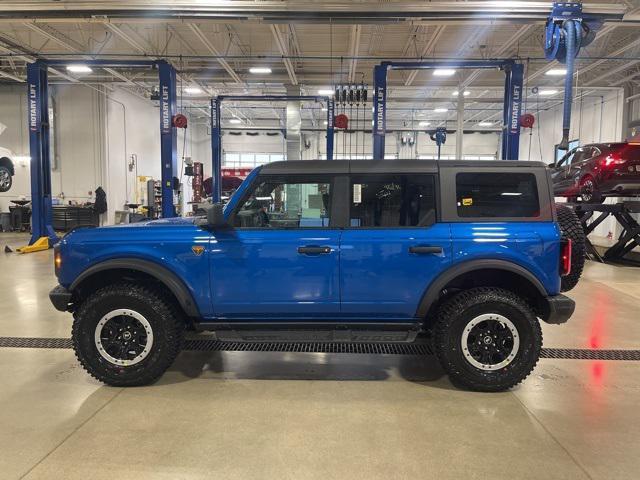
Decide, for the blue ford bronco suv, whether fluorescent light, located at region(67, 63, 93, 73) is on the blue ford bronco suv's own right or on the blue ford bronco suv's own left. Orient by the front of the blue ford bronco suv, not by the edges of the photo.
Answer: on the blue ford bronco suv's own right

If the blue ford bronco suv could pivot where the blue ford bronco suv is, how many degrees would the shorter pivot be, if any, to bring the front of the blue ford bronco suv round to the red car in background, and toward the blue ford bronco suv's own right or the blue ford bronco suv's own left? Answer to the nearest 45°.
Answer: approximately 135° to the blue ford bronco suv's own right

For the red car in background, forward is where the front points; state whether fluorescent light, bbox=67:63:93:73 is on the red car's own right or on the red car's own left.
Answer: on the red car's own left

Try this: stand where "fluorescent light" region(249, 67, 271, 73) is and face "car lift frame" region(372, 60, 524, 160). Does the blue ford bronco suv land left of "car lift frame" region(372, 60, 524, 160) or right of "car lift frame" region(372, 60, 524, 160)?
right

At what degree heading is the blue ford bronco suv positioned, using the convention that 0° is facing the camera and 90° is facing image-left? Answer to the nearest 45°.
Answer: approximately 90°

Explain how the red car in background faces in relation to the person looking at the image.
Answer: facing away from the viewer and to the left of the viewer

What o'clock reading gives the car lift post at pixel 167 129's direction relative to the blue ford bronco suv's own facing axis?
The car lift post is roughly at 2 o'clock from the blue ford bronco suv.

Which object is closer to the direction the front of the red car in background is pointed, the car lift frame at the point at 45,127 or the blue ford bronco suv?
the car lift frame
